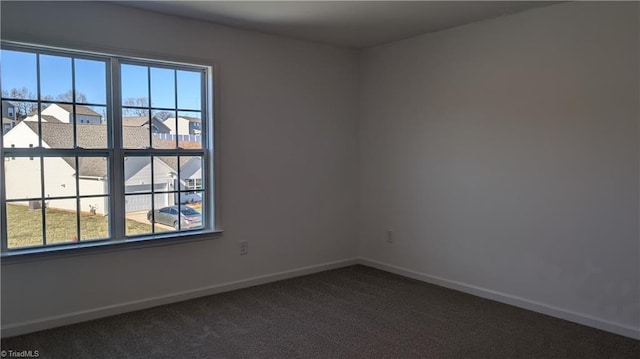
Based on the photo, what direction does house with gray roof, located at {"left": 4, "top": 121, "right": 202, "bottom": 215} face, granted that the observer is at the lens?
facing the viewer and to the right of the viewer
